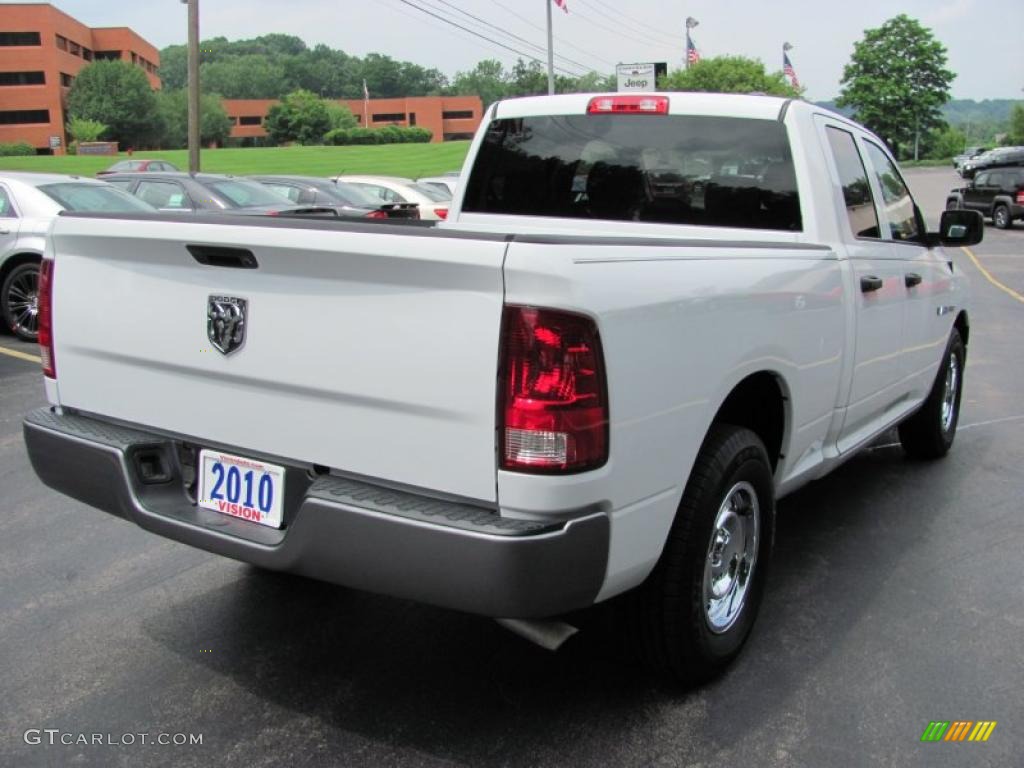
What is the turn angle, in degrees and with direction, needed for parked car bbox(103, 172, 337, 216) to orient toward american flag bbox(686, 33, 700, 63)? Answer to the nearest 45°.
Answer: approximately 90° to its right

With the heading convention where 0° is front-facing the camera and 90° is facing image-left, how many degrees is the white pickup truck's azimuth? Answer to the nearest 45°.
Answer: approximately 225°

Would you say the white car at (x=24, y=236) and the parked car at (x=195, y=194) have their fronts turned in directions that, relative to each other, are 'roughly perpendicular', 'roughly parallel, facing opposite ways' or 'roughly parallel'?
roughly parallel

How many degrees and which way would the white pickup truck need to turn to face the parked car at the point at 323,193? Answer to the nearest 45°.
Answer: approximately 45° to its left

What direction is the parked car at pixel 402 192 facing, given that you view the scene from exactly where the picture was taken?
facing away from the viewer and to the left of the viewer

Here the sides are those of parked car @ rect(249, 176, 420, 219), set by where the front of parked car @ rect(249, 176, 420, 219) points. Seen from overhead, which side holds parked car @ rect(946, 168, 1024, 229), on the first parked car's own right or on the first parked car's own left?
on the first parked car's own right

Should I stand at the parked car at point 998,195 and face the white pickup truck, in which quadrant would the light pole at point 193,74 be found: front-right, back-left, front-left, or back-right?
front-right

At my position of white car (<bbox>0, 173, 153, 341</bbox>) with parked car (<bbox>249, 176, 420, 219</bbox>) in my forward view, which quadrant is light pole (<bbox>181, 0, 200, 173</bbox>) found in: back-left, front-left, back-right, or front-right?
front-left

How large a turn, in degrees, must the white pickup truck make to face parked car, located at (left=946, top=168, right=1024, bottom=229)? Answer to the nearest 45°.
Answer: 0° — it already faces it

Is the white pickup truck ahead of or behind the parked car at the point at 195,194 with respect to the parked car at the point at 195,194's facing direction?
behind

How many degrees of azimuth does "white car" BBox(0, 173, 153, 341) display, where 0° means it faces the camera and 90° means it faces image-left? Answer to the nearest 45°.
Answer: approximately 135°

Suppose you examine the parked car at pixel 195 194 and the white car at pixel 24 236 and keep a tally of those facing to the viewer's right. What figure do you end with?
0

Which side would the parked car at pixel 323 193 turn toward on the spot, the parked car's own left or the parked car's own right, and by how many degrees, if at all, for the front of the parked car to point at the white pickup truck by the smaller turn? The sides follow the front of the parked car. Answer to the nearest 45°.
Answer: approximately 135° to the parked car's own left

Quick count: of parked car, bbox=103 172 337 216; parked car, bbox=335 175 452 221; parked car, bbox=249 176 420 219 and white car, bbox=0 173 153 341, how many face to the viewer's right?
0
